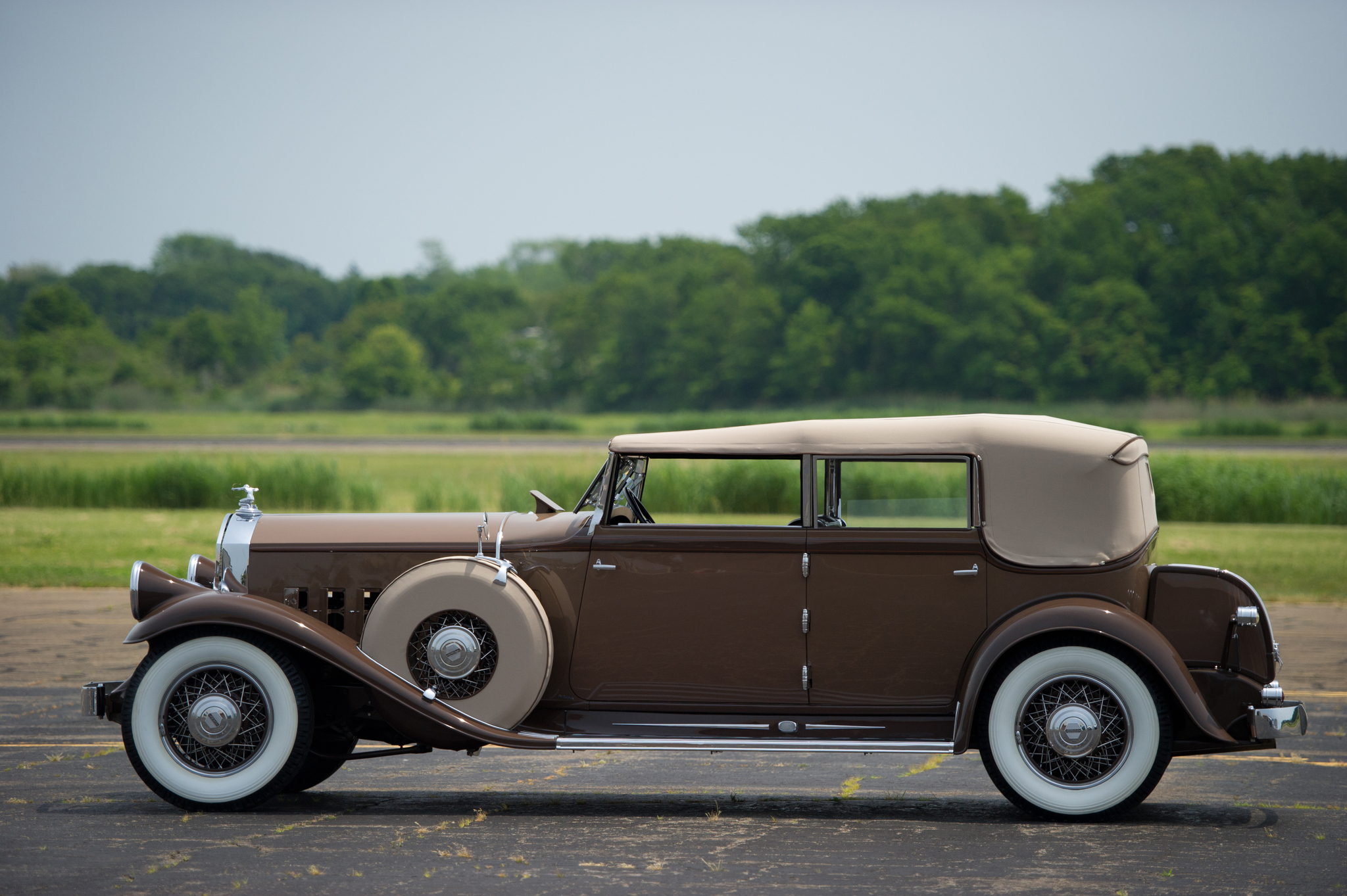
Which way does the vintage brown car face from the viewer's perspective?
to the viewer's left
